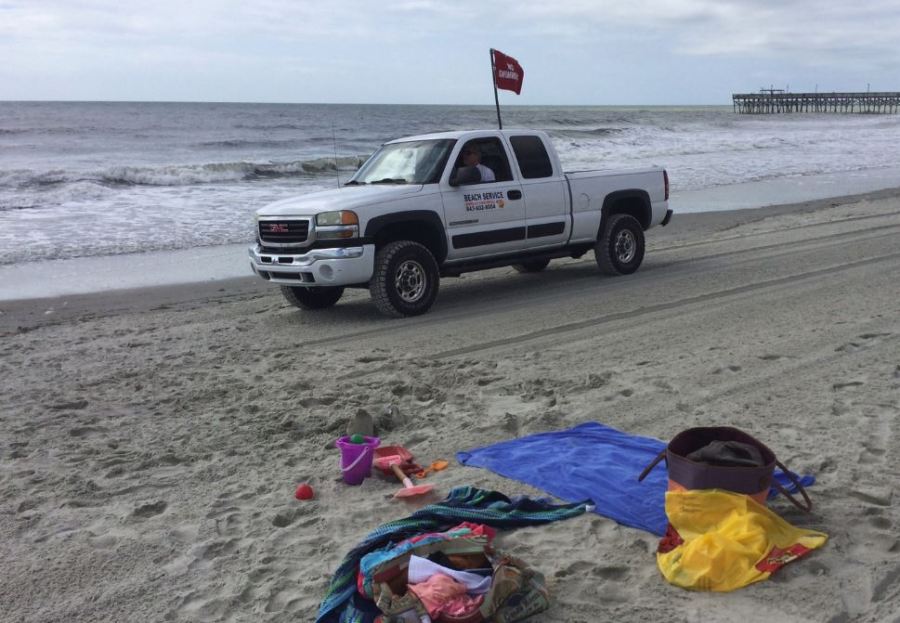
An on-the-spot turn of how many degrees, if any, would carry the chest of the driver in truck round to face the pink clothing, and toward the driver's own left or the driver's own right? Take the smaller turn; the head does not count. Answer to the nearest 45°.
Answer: approximately 45° to the driver's own left

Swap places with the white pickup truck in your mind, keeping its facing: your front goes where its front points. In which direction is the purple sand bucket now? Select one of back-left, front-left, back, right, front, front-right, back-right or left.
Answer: front-left

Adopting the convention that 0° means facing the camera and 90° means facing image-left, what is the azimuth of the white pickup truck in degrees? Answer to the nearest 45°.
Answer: approximately 45°

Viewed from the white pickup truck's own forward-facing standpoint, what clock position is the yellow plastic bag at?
The yellow plastic bag is roughly at 10 o'clock from the white pickup truck.

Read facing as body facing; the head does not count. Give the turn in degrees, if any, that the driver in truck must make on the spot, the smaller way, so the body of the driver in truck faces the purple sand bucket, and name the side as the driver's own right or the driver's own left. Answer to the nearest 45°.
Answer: approximately 45° to the driver's own left

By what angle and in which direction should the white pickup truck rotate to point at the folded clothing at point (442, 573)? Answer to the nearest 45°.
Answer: approximately 45° to its left

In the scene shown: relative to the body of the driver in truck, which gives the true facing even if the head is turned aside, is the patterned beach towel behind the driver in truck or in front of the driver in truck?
in front

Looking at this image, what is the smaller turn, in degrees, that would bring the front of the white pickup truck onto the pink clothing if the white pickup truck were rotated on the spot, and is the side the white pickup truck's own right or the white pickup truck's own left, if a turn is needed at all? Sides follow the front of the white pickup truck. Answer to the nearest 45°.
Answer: approximately 45° to the white pickup truck's own left
